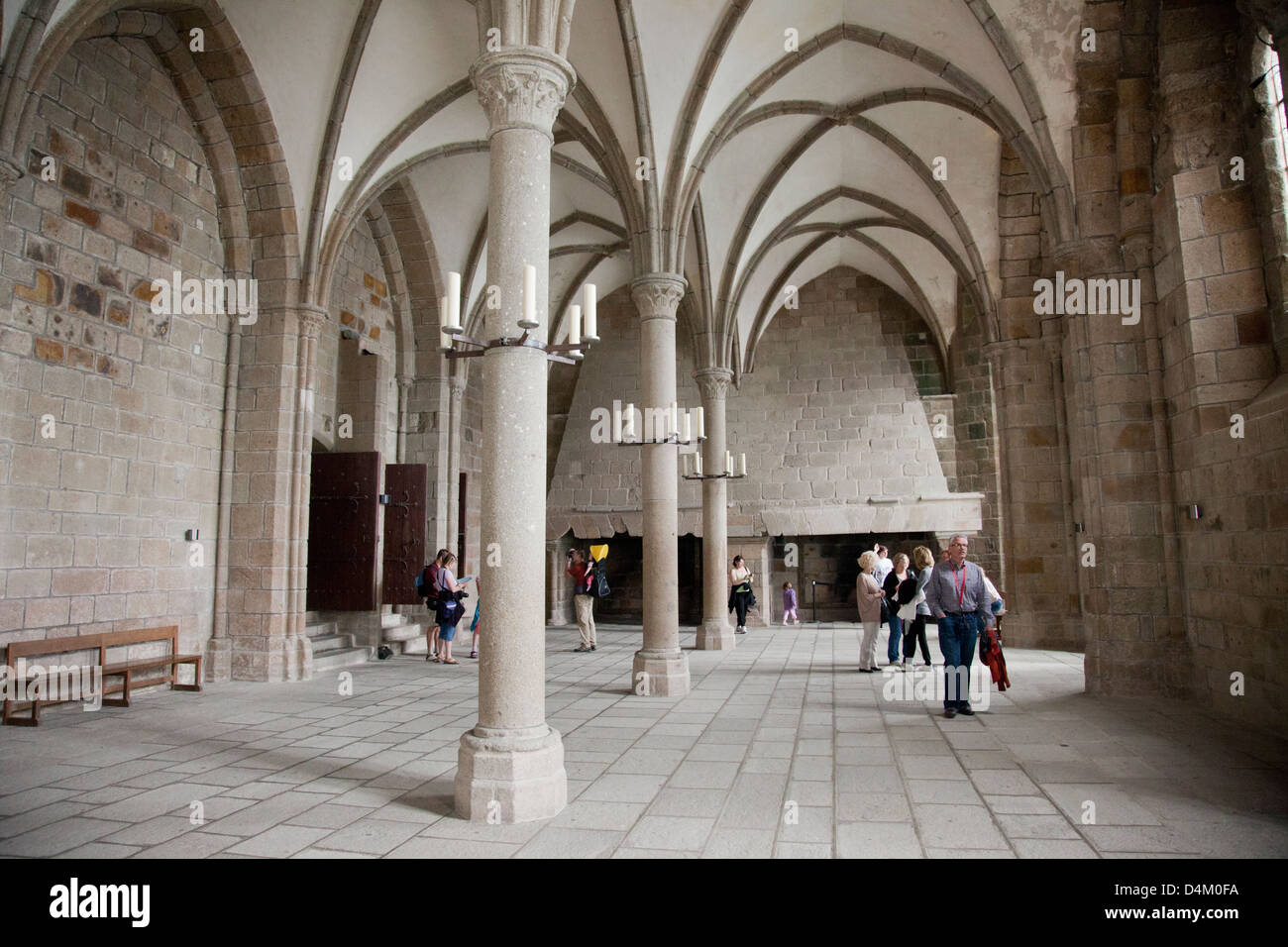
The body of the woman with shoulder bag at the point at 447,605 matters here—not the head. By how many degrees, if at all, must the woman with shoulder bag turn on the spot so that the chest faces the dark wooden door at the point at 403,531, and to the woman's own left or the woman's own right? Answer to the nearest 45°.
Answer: approximately 90° to the woman's own left

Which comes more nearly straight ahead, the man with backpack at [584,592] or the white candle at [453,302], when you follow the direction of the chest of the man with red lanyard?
the white candle

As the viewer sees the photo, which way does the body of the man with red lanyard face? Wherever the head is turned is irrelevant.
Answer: toward the camera

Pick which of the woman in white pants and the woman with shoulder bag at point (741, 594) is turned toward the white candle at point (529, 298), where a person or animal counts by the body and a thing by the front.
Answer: the woman with shoulder bag

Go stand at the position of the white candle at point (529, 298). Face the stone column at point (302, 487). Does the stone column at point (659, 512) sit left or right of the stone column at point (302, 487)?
right

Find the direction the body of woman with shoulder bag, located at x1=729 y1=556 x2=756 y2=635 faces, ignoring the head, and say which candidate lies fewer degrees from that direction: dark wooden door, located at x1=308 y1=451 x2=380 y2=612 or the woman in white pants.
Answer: the woman in white pants

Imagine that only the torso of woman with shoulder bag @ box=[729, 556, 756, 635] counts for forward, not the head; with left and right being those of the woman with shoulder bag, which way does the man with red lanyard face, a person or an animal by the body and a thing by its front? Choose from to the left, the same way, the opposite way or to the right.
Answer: the same way

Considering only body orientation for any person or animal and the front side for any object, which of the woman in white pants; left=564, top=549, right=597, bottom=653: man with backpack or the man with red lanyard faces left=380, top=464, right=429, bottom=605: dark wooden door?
the man with backpack

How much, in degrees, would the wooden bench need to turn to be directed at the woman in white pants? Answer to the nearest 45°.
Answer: approximately 45° to its left

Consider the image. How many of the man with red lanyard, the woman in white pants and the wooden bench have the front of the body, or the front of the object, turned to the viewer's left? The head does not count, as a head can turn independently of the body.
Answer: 0

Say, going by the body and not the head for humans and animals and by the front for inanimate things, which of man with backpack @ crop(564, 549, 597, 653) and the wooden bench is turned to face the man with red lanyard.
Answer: the wooden bench

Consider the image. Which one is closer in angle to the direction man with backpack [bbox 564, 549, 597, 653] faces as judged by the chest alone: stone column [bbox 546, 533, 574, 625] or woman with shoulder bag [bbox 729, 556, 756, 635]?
the stone column

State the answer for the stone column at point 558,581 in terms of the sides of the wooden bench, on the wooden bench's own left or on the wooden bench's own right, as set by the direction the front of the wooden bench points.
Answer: on the wooden bench's own left

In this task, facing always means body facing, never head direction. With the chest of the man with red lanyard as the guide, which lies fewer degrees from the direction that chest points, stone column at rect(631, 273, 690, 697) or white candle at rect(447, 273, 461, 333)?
the white candle

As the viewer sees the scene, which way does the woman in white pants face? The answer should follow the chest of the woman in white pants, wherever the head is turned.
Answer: to the viewer's right

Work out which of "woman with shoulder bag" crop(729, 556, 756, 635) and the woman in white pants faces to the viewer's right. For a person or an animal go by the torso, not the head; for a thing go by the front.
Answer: the woman in white pants

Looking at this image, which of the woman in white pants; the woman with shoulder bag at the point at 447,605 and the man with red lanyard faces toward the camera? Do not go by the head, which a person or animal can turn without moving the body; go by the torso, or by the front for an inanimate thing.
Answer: the man with red lanyard
